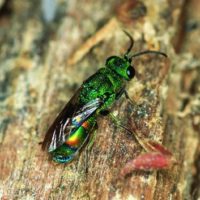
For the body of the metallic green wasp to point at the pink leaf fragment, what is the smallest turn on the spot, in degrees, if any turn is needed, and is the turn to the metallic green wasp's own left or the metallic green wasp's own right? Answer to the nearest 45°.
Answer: approximately 45° to the metallic green wasp's own right

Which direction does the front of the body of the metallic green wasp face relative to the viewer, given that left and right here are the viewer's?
facing away from the viewer and to the right of the viewer
